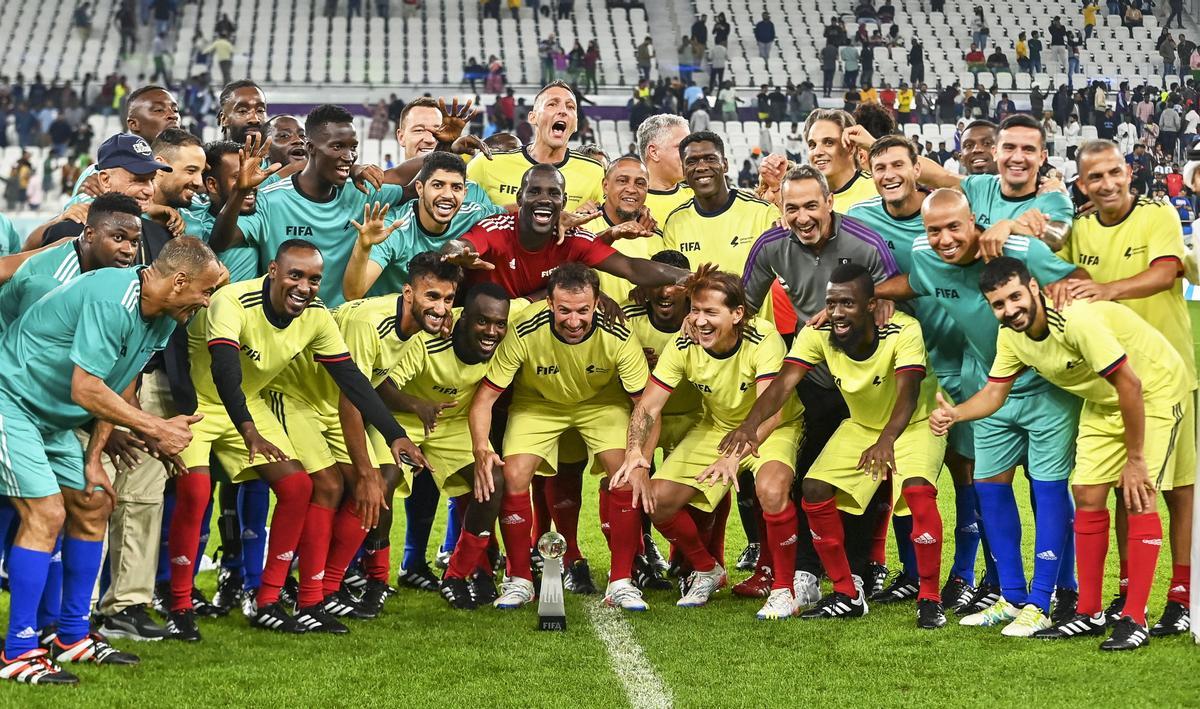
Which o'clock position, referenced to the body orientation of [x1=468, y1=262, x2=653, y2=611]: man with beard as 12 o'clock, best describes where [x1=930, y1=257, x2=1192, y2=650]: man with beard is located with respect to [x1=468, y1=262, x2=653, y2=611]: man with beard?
[x1=930, y1=257, x2=1192, y2=650]: man with beard is roughly at 10 o'clock from [x1=468, y1=262, x2=653, y2=611]: man with beard.

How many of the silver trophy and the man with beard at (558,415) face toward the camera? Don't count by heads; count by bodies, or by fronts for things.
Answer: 2

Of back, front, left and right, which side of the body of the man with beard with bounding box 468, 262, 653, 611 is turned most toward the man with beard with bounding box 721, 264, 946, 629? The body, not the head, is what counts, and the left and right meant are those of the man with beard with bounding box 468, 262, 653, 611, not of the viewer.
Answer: left

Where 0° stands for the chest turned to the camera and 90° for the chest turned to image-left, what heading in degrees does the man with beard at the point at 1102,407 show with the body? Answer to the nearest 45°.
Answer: approximately 45°

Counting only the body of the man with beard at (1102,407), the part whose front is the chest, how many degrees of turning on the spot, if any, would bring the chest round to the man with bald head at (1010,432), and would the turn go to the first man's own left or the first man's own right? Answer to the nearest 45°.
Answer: approximately 90° to the first man's own right

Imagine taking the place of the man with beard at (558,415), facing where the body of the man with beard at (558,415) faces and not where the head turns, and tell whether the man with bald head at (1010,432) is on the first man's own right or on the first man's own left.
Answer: on the first man's own left

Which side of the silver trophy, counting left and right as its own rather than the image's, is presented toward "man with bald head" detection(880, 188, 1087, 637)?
left
